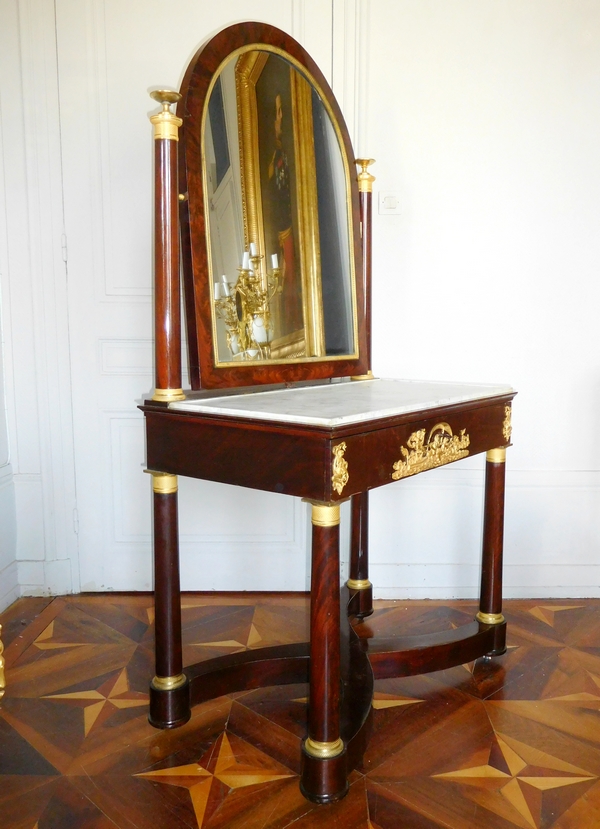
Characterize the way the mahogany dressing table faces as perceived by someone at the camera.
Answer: facing the viewer and to the right of the viewer

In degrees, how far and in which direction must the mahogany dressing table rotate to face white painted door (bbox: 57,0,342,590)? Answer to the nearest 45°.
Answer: approximately 180°
